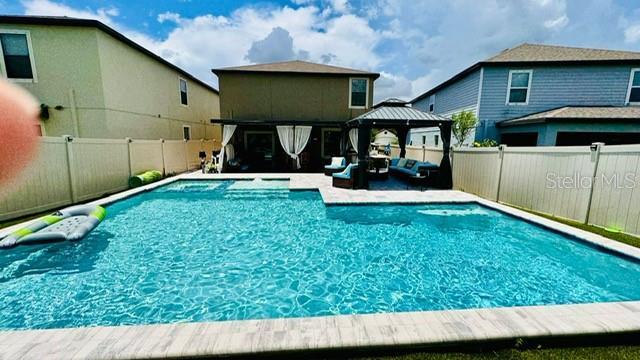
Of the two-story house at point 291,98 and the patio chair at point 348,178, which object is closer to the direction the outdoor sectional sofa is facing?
the patio chair

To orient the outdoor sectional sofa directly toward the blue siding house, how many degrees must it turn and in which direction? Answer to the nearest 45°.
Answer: approximately 180°

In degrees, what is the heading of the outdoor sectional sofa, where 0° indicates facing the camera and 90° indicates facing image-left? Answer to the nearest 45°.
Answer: approximately 45°

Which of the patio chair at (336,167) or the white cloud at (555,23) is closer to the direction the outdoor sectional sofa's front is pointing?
the patio chair

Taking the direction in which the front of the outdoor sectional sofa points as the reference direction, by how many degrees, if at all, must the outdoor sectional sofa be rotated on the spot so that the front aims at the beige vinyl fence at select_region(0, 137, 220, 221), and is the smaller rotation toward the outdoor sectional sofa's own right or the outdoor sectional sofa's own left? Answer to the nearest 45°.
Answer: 0° — it already faces it

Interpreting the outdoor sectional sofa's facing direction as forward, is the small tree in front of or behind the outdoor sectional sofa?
behind
